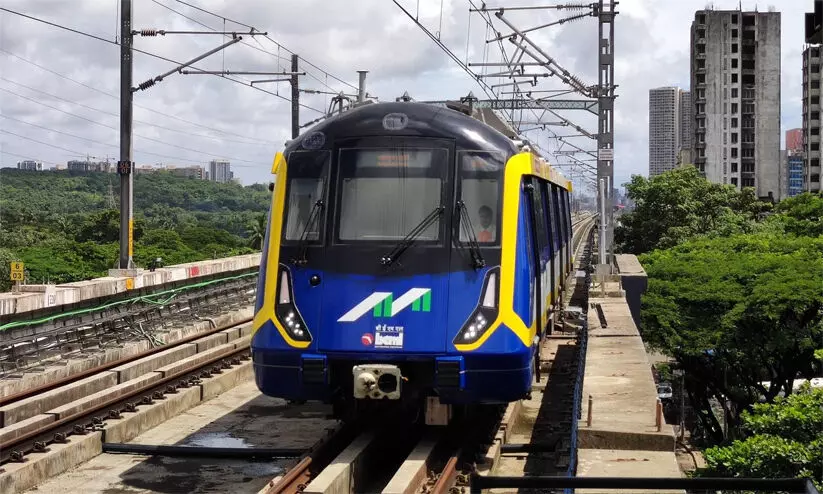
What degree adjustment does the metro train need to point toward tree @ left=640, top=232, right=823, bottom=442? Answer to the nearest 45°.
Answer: approximately 135° to its left

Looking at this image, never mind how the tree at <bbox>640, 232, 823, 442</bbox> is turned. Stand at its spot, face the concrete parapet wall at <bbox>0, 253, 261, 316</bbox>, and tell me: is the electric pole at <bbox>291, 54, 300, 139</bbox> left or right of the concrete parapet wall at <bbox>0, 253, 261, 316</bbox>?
right

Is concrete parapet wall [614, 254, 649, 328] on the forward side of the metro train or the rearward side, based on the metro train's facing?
on the rearward side

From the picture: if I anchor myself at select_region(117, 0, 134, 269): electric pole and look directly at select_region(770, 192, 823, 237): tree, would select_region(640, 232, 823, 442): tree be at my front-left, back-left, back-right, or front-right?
front-right

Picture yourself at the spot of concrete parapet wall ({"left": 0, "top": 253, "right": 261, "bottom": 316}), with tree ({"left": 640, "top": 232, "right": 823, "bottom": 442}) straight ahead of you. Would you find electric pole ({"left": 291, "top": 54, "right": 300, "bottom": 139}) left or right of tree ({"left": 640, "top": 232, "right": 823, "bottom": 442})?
left

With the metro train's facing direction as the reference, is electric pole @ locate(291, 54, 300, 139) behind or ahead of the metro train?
behind

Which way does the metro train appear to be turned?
toward the camera

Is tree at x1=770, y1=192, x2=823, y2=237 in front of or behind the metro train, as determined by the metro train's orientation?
behind
